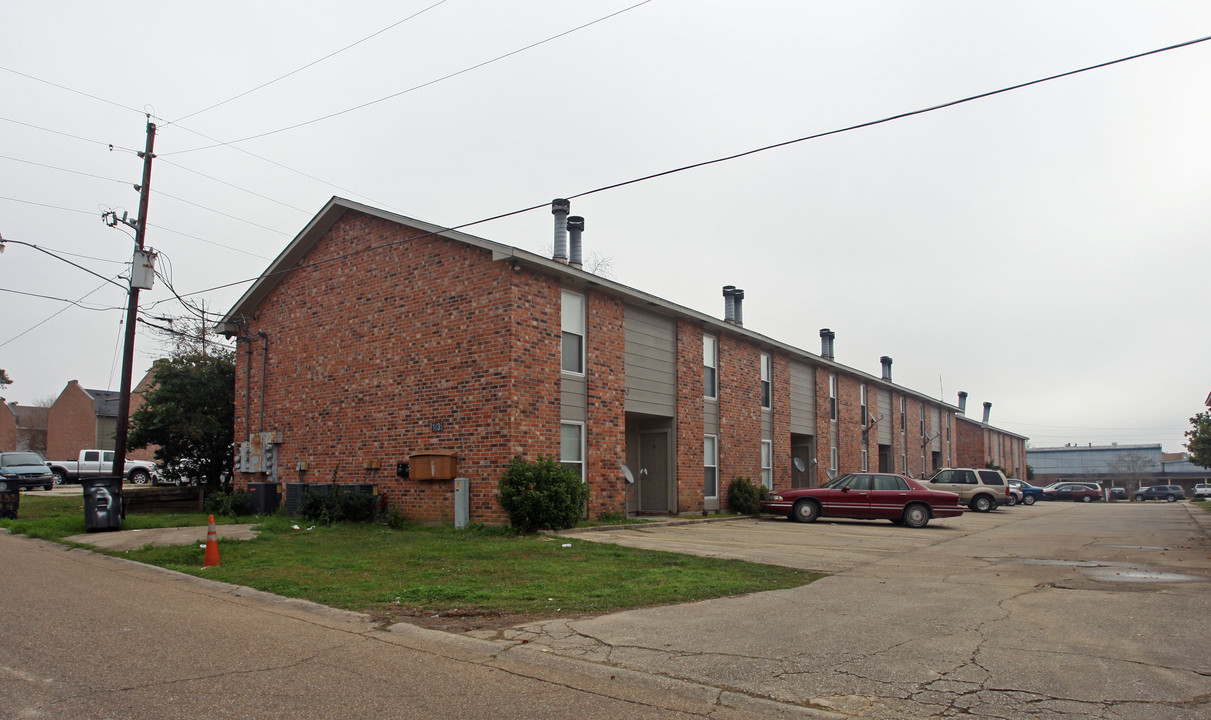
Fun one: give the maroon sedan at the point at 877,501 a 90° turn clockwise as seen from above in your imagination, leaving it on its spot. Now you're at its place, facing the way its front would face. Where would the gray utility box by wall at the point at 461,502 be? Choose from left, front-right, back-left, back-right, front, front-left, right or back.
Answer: back-left

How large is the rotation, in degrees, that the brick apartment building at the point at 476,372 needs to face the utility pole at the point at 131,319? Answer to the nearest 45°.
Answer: approximately 135° to its right

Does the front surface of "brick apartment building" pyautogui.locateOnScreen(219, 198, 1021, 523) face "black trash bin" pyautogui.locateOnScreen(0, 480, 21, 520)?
no

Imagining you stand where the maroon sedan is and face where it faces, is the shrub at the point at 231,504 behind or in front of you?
in front

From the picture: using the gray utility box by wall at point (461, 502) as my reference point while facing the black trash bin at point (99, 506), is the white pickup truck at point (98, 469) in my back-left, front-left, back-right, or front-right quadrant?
front-right

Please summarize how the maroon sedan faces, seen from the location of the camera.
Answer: facing to the left of the viewer

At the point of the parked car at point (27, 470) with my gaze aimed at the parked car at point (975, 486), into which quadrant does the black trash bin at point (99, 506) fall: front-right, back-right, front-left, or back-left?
front-right

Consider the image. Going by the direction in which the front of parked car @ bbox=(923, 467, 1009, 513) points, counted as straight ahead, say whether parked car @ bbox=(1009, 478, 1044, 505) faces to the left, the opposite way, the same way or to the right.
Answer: the same way

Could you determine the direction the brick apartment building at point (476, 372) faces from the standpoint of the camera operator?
facing the viewer and to the right of the viewer

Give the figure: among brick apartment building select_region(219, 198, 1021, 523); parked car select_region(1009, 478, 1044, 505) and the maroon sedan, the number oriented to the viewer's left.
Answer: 2

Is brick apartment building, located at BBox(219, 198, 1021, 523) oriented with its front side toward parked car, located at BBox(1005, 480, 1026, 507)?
no

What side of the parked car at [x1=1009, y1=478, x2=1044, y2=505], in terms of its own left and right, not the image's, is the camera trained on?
left

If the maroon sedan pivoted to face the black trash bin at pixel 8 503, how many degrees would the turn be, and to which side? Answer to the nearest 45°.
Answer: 0° — it already faces it

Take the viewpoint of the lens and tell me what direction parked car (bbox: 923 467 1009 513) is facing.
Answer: facing to the left of the viewer
